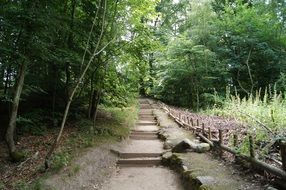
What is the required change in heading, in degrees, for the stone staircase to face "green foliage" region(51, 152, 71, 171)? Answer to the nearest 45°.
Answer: approximately 45° to its right

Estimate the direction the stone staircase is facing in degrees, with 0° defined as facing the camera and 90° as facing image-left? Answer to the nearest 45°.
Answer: approximately 0°

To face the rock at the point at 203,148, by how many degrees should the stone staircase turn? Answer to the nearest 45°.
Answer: approximately 45° to its left

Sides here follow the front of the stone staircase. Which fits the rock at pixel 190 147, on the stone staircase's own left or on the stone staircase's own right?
on the stone staircase's own left

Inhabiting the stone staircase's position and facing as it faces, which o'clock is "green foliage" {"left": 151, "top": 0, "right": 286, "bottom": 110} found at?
The green foliage is roughly at 7 o'clock from the stone staircase.

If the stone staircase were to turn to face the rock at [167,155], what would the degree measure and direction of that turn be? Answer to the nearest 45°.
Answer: approximately 45° to its left

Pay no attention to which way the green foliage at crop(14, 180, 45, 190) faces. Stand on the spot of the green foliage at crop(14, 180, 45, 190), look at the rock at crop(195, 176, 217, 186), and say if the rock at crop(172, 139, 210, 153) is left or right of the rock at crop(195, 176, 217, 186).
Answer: left

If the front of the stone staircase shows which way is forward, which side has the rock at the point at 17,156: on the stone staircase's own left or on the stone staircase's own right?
on the stone staircase's own right
